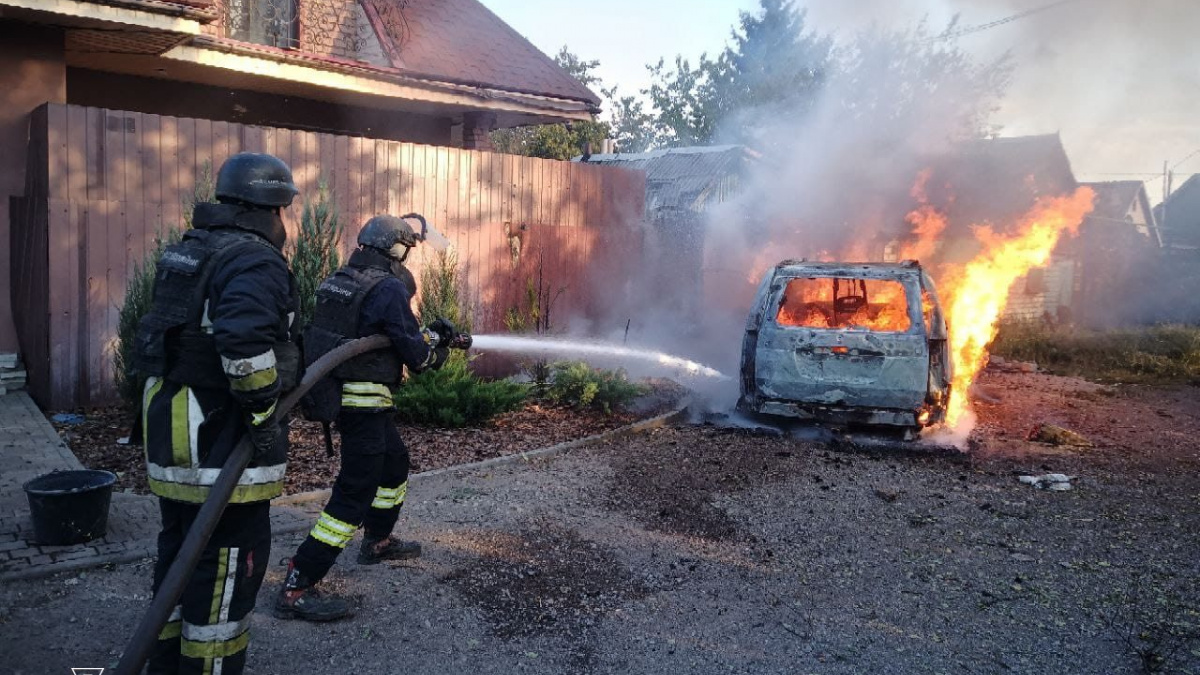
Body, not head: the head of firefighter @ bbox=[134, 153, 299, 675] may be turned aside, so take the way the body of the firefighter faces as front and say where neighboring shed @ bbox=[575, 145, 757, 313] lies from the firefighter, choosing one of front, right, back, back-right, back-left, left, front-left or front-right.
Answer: front

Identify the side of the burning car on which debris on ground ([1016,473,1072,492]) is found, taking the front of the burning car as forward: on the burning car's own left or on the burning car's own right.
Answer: on the burning car's own right

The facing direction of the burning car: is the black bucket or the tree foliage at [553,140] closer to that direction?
the tree foliage

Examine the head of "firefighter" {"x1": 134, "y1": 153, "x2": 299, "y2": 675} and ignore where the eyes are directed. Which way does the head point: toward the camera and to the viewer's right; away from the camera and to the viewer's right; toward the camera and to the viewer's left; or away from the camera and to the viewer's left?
away from the camera and to the viewer's right

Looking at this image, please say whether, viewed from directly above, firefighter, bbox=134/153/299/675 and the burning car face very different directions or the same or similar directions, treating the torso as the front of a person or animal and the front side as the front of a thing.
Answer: same or similar directions

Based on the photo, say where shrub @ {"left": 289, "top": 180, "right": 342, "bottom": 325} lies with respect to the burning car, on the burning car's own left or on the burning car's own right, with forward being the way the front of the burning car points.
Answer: on the burning car's own left

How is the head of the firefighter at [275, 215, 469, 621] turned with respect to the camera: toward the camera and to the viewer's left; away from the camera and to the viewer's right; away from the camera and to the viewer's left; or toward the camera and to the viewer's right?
away from the camera and to the viewer's right

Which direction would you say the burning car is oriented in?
away from the camera

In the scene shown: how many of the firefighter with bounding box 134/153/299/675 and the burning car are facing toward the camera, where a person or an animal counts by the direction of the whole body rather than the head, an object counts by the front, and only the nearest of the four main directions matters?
0

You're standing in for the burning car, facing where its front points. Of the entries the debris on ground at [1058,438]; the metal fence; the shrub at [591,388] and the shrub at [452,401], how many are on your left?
3

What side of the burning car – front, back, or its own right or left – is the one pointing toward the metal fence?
left

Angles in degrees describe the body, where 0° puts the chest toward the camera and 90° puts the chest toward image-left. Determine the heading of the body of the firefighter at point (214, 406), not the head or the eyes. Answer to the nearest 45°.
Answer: approximately 225°

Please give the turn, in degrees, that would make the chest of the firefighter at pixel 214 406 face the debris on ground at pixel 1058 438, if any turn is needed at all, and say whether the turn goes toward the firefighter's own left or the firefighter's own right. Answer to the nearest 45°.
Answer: approximately 45° to the firefighter's own right

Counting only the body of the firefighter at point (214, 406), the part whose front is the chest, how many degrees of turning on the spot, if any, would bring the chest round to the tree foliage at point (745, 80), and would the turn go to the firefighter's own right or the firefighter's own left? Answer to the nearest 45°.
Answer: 0° — they already face it

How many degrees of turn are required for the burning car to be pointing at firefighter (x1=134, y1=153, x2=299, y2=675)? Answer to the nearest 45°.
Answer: approximately 180°

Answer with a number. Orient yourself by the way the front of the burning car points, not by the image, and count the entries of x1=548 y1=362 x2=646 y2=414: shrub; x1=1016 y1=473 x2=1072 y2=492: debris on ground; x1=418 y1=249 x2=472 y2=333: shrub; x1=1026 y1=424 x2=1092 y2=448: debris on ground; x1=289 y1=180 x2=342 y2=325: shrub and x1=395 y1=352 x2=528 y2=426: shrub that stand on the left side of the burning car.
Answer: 4

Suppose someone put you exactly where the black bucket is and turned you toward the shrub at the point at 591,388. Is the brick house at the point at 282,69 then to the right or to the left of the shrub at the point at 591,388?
left
